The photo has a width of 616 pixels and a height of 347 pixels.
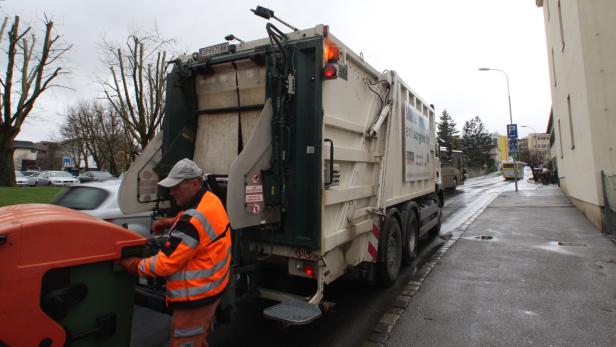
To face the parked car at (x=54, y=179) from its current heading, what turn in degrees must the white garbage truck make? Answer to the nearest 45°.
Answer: approximately 90° to its left

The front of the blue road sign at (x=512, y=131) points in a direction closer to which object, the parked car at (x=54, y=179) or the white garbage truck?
the white garbage truck

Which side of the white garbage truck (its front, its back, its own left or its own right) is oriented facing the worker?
back

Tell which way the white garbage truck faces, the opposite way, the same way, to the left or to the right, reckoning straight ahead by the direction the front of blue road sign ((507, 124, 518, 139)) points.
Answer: the opposite way

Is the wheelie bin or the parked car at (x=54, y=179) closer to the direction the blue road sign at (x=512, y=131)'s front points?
the wheelie bin

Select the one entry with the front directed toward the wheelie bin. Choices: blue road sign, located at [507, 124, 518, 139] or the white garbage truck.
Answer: the blue road sign

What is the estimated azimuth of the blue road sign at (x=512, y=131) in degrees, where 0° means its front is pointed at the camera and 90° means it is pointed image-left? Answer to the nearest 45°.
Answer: approximately 0°

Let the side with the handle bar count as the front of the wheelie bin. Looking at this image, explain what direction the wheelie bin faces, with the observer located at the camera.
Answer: facing to the right of the viewer

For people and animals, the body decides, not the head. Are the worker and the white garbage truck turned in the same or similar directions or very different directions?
very different directions

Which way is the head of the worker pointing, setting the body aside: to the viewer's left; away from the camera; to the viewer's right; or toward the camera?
to the viewer's left

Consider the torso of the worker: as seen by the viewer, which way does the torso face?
to the viewer's left
